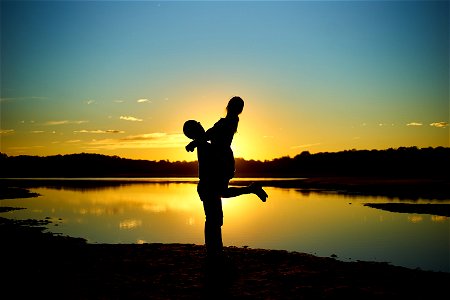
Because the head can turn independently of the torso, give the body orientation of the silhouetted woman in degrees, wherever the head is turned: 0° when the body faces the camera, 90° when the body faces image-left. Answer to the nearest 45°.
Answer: approximately 90°

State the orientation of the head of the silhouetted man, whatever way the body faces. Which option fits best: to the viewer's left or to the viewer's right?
to the viewer's right

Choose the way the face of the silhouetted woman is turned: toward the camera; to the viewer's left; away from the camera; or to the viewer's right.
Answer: to the viewer's left
